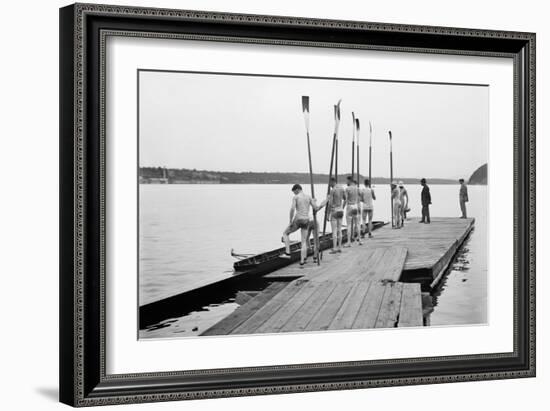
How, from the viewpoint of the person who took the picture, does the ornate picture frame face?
facing the viewer and to the right of the viewer
